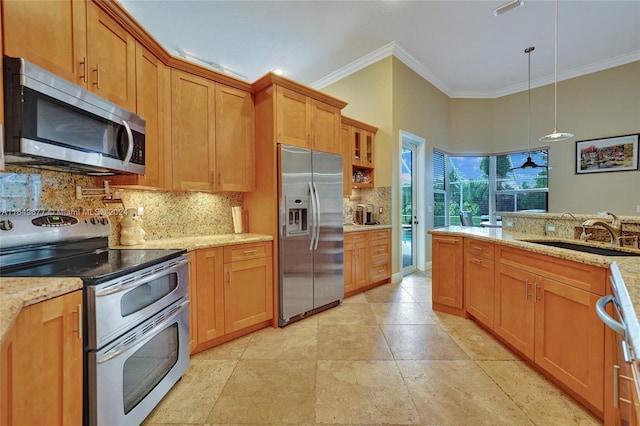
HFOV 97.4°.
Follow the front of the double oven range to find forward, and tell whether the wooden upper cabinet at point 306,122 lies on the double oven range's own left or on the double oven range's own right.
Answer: on the double oven range's own left

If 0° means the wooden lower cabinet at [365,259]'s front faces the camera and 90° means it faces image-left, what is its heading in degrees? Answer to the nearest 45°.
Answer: approximately 315°

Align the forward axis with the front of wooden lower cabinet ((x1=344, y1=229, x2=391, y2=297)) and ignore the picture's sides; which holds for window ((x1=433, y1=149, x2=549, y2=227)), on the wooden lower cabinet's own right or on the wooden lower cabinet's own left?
on the wooden lower cabinet's own left

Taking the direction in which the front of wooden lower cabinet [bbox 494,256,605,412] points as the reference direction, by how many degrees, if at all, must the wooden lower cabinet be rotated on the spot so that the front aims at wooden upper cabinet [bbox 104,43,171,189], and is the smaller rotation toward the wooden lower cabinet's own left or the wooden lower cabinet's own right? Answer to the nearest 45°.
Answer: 0° — it already faces it

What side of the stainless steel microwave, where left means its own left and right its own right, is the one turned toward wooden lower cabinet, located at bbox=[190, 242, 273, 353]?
left

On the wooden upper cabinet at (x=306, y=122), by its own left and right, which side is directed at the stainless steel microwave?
right

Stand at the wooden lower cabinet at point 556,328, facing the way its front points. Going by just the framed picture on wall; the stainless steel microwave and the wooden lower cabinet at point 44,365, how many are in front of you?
2

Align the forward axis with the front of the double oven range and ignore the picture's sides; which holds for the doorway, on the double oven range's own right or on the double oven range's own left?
on the double oven range's own left

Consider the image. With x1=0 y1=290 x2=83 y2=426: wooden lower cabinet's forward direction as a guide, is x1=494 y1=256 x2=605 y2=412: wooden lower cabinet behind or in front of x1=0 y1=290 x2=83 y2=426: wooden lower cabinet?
in front

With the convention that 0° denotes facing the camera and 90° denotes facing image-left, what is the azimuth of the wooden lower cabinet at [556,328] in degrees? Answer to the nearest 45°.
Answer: approximately 45°

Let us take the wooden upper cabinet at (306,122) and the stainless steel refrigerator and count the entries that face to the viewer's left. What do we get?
0

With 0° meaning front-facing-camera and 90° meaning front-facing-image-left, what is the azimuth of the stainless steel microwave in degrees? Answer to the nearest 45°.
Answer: approximately 315°
